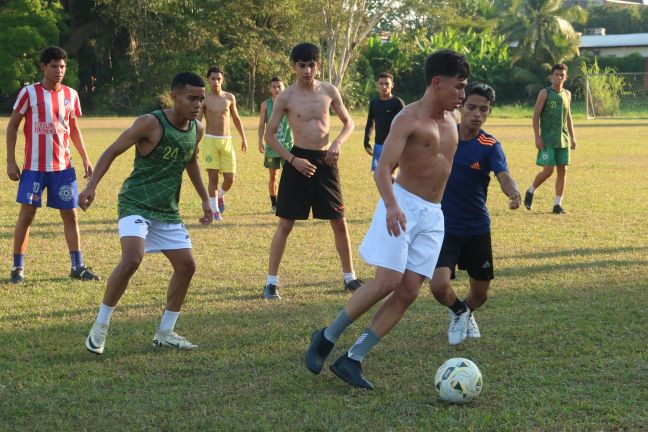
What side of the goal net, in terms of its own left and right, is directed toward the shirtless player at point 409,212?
front

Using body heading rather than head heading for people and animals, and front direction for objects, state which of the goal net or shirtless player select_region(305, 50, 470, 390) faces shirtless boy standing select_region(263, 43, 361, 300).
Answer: the goal net

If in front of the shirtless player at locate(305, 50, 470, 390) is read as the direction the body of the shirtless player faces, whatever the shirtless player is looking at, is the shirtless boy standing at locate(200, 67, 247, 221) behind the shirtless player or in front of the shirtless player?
behind

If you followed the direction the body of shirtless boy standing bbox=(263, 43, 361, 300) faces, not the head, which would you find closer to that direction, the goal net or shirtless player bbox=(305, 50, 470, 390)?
the shirtless player

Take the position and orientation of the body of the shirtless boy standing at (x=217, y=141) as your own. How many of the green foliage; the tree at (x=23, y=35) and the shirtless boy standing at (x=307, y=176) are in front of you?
1

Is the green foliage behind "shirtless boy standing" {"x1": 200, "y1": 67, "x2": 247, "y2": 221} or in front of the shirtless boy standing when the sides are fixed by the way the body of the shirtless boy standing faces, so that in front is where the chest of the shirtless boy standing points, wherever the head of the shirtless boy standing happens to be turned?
behind

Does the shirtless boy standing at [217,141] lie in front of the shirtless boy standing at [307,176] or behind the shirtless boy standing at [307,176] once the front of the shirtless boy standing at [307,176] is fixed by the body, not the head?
behind

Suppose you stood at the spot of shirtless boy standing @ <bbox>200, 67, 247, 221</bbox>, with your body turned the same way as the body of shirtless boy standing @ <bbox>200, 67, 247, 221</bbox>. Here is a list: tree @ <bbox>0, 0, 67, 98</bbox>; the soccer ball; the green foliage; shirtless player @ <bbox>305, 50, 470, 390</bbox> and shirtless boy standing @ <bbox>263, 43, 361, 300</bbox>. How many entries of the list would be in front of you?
3

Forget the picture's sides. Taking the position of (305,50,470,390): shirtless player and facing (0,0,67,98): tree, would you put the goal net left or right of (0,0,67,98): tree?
right
